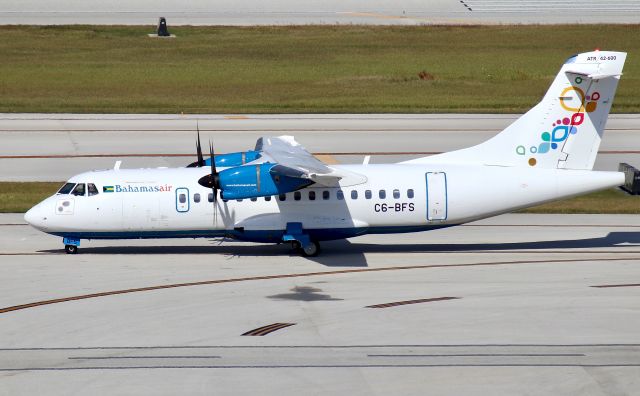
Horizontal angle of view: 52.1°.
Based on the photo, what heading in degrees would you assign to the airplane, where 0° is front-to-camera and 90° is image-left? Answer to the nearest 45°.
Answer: approximately 90°
